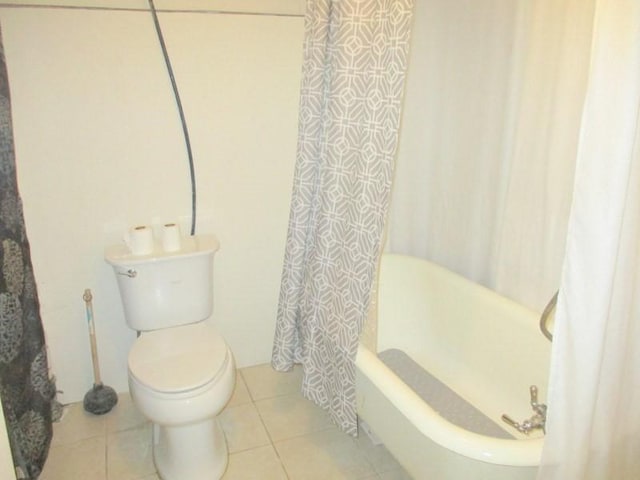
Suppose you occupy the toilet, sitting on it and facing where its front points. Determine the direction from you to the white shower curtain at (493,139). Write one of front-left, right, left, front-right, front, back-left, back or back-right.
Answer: left

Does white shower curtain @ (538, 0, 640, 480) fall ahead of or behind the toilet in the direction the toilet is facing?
ahead

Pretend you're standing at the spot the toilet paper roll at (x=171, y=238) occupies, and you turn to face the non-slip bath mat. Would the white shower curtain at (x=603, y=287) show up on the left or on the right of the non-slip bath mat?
right

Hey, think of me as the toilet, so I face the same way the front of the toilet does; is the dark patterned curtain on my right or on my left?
on my right

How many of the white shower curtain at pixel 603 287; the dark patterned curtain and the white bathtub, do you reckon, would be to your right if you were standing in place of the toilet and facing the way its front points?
1

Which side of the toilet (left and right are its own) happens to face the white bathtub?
left

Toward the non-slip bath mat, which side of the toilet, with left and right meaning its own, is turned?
left

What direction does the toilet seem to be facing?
toward the camera

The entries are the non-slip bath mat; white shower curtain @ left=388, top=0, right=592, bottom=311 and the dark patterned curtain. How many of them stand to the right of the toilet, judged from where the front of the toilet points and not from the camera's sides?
1

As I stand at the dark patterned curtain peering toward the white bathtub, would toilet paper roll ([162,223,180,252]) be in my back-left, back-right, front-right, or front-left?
front-left
